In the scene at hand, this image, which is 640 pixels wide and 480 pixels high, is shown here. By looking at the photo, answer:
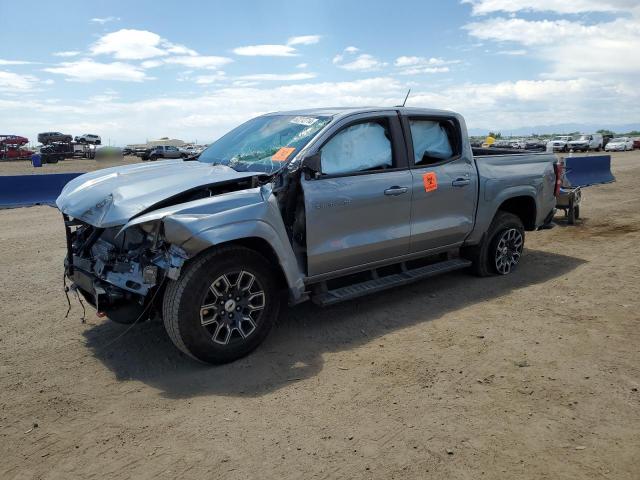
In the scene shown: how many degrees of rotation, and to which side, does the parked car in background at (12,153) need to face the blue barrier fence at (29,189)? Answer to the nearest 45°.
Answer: approximately 90° to its right

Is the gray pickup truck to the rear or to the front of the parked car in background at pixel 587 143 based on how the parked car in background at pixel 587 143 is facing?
to the front

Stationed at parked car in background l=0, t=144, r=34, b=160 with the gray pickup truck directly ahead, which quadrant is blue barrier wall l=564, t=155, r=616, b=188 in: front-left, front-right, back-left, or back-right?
front-left

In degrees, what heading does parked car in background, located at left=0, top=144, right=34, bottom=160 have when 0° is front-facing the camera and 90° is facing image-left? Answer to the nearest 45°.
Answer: approximately 270°

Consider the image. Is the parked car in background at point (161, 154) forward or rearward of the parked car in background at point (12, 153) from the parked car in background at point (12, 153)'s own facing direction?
forward

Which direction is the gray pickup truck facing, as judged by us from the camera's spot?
facing the viewer and to the left of the viewer

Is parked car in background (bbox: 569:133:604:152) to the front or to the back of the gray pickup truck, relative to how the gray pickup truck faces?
to the back

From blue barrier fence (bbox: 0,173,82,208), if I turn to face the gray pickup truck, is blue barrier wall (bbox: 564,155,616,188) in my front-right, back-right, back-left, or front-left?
front-left

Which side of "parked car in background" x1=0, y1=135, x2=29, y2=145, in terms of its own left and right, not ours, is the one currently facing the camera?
right

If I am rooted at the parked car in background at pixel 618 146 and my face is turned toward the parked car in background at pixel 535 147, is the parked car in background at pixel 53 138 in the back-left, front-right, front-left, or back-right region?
front-left
